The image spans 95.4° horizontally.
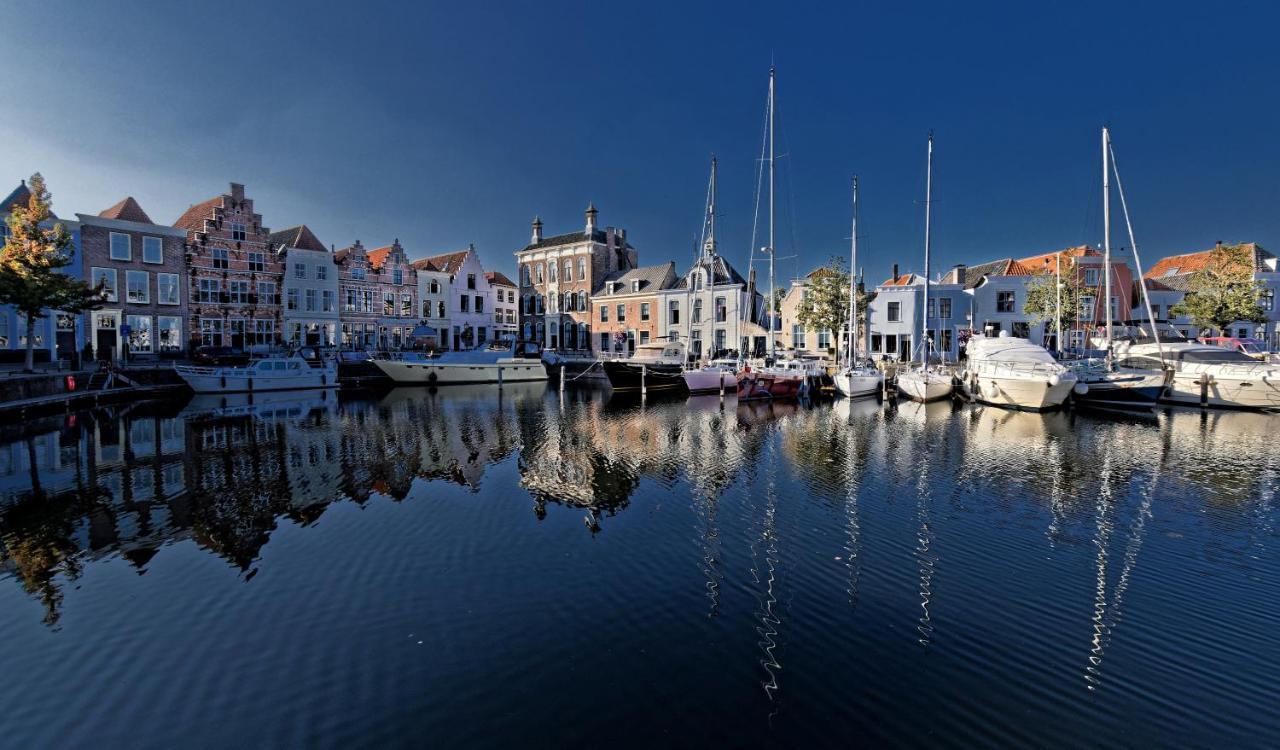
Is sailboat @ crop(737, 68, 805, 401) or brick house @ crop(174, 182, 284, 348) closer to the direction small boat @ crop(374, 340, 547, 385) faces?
the brick house

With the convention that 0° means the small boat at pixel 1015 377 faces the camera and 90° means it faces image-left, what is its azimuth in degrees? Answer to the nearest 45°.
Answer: approximately 315°

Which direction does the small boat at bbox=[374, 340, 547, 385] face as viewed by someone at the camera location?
facing to the left of the viewer

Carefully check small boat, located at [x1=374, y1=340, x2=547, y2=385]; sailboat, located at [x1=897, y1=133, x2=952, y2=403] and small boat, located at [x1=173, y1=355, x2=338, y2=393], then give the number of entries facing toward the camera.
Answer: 1

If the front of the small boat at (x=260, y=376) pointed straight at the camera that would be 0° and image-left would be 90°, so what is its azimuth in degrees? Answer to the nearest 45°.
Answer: approximately 90°

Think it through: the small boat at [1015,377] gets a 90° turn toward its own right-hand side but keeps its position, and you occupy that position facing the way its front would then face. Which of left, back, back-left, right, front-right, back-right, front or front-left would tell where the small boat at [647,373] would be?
front-right

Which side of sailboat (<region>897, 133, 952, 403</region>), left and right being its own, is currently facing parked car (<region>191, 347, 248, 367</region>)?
right

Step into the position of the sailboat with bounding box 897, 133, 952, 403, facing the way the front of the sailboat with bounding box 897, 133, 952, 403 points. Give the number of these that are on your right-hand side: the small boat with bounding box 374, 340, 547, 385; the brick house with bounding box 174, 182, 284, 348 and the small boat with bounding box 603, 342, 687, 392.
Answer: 3

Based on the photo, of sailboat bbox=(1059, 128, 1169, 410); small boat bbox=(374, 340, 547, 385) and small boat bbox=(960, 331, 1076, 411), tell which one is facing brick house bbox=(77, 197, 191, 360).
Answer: small boat bbox=(374, 340, 547, 385)

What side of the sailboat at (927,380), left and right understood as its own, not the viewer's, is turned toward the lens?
front

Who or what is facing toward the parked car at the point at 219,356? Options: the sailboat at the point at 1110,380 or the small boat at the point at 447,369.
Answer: the small boat

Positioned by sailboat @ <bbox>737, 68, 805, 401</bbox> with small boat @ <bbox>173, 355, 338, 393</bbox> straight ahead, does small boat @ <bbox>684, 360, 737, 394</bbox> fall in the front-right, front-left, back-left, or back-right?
front-right

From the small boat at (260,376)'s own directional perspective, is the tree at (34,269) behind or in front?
in front

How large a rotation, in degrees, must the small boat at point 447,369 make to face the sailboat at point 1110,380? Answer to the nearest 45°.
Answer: approximately 135° to its left

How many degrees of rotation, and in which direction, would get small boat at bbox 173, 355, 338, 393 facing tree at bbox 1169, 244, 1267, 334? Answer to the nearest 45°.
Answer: approximately 135° to its left
